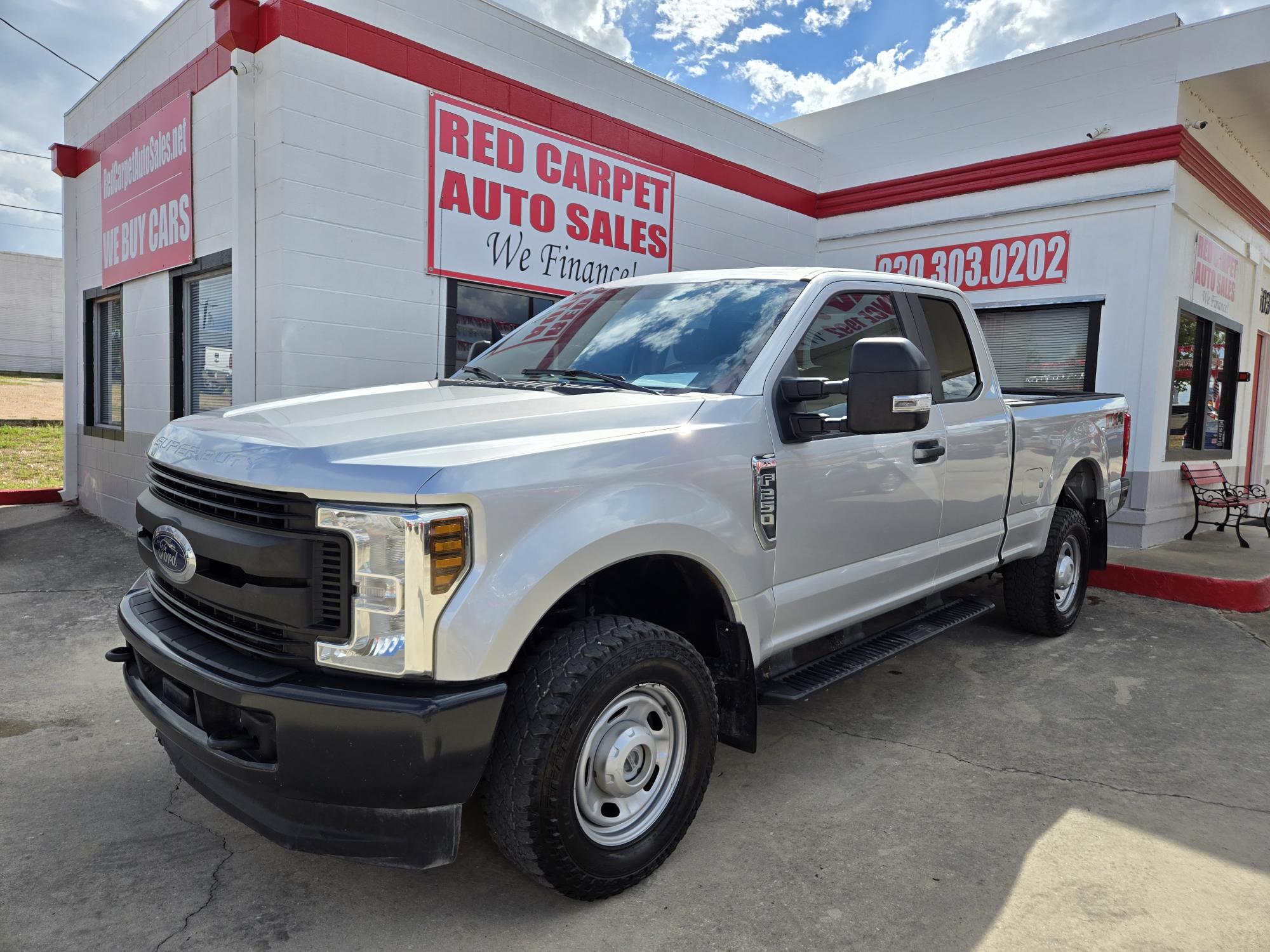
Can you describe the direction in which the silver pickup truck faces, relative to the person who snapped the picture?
facing the viewer and to the left of the viewer

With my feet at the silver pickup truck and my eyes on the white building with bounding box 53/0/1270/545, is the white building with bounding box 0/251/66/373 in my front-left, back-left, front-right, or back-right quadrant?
front-left

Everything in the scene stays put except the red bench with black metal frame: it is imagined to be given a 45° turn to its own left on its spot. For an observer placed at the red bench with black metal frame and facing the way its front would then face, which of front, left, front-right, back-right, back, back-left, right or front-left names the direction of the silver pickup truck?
right

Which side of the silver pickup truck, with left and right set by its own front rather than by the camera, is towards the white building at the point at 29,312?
right
